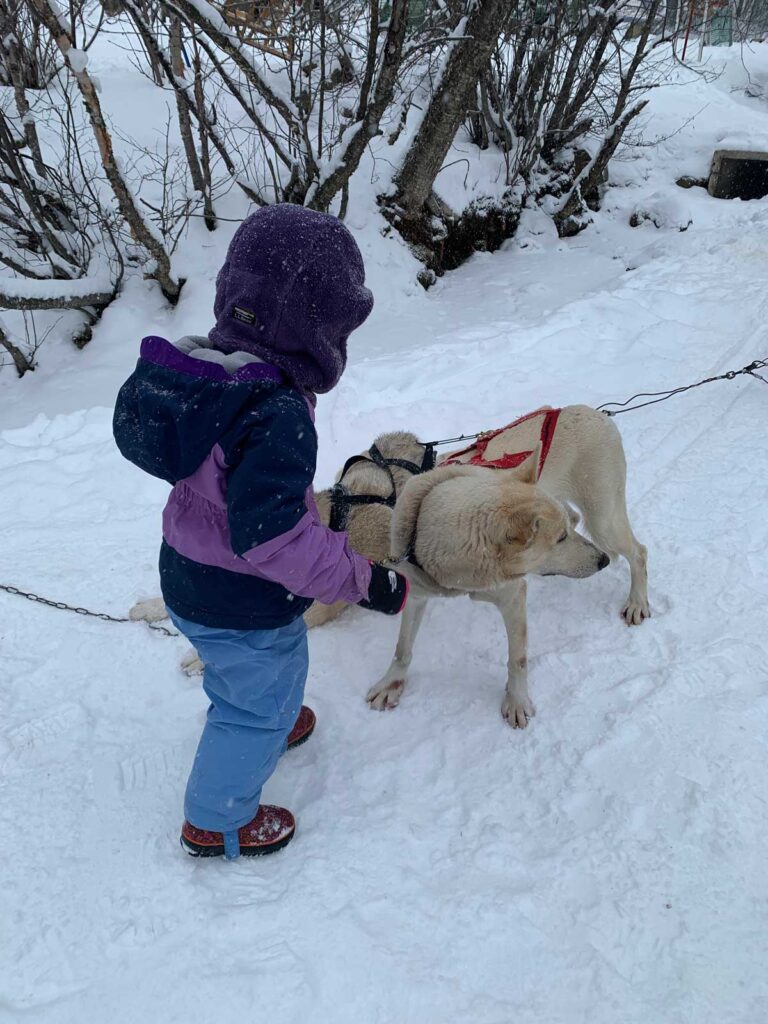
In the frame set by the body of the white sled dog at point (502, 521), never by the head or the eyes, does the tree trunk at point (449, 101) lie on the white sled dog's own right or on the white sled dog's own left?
on the white sled dog's own right

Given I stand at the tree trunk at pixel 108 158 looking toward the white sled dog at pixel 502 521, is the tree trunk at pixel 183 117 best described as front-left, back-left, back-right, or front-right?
back-left

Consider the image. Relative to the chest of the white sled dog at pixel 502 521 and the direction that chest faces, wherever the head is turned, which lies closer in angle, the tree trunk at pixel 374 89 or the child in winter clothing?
the child in winter clothing

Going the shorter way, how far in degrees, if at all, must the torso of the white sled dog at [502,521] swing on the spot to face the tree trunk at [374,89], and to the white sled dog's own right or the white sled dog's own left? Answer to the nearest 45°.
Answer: approximately 135° to the white sled dog's own right

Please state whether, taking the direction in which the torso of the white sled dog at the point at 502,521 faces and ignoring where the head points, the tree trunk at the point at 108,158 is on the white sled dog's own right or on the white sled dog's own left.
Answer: on the white sled dog's own right

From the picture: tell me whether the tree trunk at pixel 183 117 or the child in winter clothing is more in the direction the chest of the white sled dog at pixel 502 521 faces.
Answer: the child in winter clothing

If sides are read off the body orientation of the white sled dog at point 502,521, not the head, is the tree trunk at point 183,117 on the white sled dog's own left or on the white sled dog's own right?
on the white sled dog's own right

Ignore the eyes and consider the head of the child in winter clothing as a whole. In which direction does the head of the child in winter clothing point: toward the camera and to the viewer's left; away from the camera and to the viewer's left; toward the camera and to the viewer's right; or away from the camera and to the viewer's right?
away from the camera and to the viewer's right

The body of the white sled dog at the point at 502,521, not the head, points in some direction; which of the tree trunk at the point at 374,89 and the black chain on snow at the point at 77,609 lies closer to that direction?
the black chain on snow

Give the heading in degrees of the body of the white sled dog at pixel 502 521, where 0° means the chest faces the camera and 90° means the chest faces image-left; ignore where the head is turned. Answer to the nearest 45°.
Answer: approximately 45°
